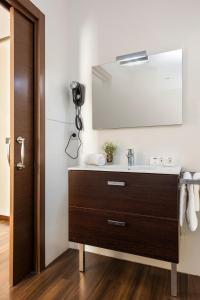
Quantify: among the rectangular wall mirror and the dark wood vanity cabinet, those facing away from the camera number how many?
0

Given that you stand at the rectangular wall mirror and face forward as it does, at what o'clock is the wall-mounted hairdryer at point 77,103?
The wall-mounted hairdryer is roughly at 2 o'clock from the rectangular wall mirror.

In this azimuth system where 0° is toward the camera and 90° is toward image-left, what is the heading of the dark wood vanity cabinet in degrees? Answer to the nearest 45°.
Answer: approximately 45°

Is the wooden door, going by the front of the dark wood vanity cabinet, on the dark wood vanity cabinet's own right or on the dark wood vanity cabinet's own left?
on the dark wood vanity cabinet's own right

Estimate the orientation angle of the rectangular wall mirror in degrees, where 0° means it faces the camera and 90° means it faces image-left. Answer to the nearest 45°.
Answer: approximately 45°
